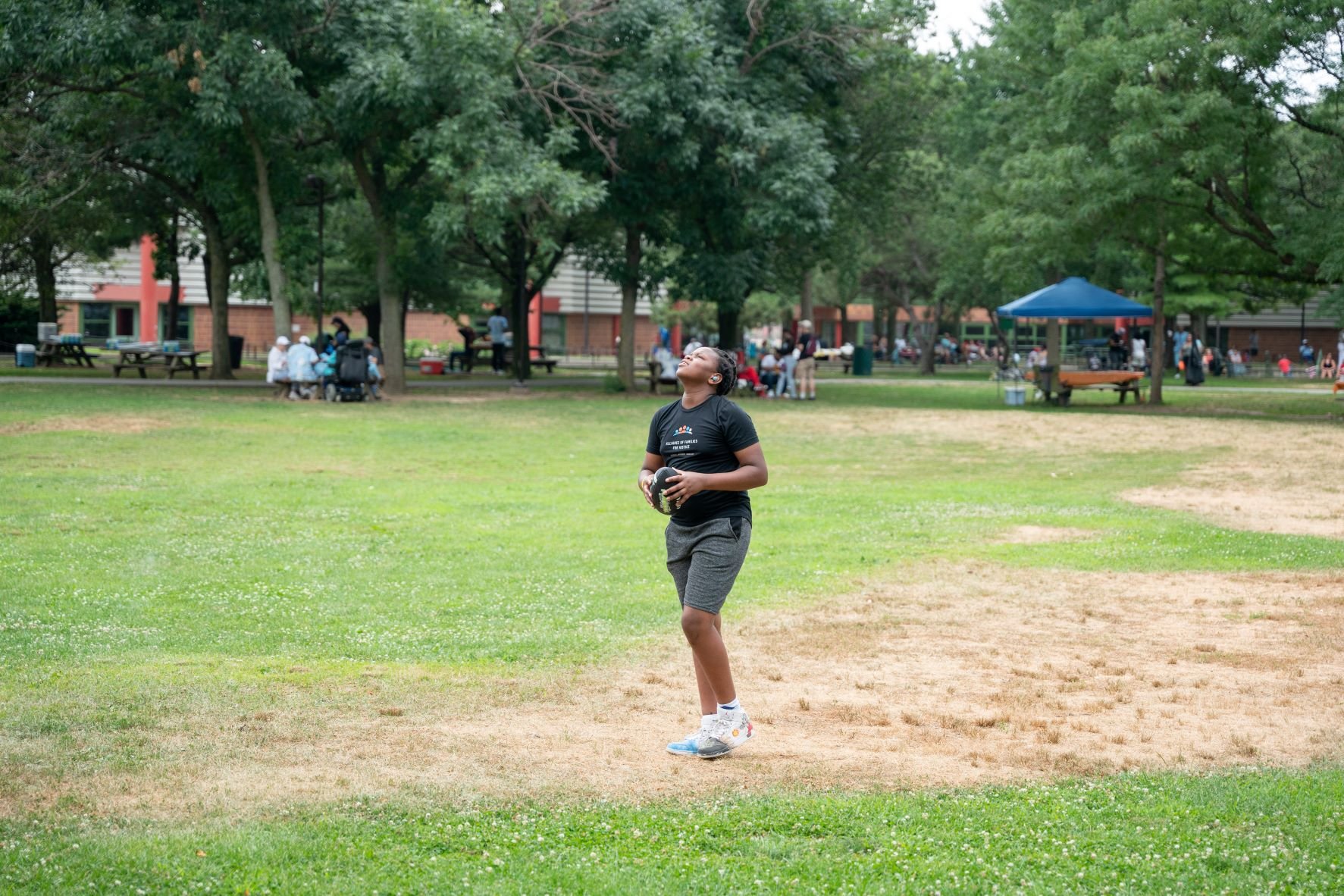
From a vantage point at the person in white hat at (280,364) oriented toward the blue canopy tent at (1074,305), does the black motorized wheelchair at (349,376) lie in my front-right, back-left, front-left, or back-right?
front-right

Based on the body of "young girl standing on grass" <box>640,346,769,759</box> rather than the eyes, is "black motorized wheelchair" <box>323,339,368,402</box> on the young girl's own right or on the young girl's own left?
on the young girl's own right

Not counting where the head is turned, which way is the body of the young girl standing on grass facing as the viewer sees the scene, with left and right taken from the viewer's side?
facing the viewer and to the left of the viewer

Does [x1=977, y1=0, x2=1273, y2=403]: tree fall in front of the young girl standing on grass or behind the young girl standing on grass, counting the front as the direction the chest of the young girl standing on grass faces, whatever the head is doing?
behind

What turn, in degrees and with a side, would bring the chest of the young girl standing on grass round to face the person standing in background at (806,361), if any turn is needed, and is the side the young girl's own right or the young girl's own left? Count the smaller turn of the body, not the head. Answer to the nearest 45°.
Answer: approximately 135° to the young girl's own right

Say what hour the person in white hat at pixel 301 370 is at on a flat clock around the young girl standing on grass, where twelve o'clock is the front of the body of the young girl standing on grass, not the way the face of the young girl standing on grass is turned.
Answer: The person in white hat is roughly at 4 o'clock from the young girl standing on grass.

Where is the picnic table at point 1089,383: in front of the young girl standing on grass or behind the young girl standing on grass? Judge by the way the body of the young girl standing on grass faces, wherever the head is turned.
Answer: behind

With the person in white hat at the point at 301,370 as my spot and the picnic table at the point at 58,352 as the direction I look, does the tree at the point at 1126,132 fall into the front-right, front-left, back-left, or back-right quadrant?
back-right

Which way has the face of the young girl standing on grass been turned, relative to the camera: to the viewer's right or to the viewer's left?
to the viewer's left

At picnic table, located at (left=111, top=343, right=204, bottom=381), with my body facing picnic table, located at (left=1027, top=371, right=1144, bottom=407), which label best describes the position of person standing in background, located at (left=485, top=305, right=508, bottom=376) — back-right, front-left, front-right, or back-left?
front-left

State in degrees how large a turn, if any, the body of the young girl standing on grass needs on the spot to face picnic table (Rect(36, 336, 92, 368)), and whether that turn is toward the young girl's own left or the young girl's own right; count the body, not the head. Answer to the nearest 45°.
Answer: approximately 90° to the young girl's own right

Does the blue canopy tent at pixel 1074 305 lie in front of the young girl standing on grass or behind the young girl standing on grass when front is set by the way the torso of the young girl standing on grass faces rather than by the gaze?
behind
